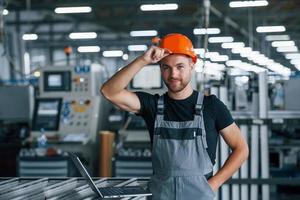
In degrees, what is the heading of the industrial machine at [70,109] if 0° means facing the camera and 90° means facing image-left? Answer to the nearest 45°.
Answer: approximately 45°

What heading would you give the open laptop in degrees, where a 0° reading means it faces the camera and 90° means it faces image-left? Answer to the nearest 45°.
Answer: approximately 270°

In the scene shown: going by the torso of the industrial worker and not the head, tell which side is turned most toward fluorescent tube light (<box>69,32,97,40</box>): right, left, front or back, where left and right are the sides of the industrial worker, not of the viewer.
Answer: back

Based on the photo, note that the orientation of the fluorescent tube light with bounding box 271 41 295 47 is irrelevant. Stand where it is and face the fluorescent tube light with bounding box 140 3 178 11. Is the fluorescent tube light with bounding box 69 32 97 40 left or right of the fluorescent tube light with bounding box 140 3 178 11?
right

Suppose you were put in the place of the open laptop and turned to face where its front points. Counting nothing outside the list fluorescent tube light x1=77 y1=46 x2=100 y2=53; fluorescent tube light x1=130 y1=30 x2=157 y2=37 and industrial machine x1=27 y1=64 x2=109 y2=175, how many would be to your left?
3

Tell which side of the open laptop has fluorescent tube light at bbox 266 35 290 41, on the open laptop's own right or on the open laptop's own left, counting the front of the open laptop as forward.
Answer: on the open laptop's own left

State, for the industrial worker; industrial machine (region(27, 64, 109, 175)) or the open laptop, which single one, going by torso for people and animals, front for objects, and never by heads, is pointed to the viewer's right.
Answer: the open laptop

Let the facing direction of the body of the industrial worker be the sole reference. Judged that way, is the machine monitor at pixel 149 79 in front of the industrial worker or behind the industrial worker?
behind

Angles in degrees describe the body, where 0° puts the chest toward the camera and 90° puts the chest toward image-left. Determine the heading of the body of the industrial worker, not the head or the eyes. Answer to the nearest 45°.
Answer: approximately 0°

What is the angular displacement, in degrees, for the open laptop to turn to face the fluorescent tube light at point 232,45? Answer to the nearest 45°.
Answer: approximately 90° to its left

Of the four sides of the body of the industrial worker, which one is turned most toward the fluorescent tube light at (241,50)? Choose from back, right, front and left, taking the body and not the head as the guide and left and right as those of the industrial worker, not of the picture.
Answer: back

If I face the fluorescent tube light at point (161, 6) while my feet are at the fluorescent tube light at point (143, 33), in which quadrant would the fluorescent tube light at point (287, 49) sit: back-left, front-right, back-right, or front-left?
back-left
